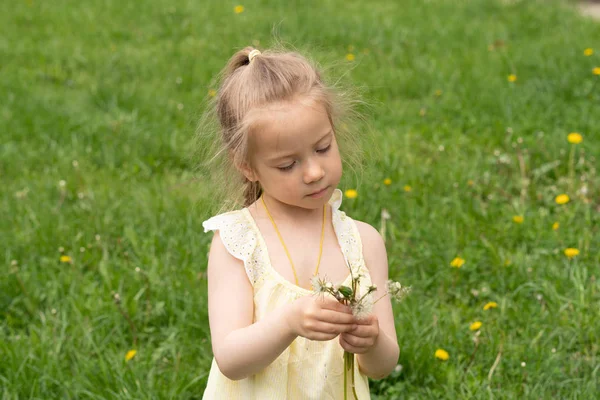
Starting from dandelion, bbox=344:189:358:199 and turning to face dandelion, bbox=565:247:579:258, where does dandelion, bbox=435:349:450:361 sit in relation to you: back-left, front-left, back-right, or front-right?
front-right

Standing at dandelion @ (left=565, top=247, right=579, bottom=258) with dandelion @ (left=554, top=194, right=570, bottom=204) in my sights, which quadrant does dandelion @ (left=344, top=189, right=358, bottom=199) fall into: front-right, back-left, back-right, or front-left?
front-left

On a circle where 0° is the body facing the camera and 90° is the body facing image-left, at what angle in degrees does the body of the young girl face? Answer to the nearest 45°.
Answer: approximately 315°

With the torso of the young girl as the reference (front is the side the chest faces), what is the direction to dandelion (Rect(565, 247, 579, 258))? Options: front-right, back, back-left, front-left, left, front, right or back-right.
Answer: left

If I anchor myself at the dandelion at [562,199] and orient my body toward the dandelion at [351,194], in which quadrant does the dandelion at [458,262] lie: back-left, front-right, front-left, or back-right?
front-left

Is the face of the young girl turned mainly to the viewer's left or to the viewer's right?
to the viewer's right

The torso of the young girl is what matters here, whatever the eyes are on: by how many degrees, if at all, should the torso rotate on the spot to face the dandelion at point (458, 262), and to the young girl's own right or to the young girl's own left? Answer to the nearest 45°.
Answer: approximately 90° to the young girl's own left

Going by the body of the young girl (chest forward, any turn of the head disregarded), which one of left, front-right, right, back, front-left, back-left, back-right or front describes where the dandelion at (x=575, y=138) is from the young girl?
left
